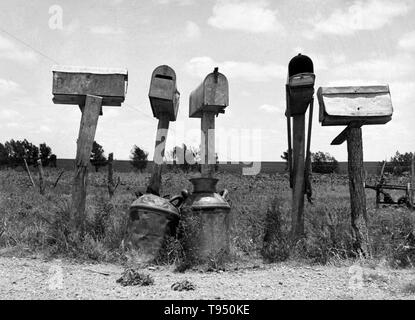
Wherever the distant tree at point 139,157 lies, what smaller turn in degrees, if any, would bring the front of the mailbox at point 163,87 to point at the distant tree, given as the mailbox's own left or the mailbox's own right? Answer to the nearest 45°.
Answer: approximately 180°

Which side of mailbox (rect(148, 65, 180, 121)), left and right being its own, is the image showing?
front

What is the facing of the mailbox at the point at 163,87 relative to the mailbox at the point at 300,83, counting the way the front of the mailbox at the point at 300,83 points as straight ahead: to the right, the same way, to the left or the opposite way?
the same way

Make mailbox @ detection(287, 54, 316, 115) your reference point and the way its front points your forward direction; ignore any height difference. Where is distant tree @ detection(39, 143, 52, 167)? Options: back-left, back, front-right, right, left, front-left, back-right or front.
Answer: back-right

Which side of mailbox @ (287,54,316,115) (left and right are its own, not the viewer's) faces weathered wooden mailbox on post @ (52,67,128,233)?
right

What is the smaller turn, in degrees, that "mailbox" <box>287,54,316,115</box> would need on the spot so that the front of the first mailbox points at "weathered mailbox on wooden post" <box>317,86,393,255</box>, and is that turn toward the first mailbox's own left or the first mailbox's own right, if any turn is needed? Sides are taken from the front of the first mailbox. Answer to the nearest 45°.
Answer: approximately 90° to the first mailbox's own left

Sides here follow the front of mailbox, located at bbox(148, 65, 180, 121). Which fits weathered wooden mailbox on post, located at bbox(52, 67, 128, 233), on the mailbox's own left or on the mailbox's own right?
on the mailbox's own right

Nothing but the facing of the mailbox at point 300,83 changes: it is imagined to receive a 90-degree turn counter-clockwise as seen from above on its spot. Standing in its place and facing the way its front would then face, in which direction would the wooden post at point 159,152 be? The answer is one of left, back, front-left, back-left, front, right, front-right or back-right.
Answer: back

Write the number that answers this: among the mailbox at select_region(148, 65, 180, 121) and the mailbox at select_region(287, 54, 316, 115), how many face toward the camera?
2

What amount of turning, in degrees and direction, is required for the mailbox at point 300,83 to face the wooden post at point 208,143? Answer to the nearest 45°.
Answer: approximately 90° to its right

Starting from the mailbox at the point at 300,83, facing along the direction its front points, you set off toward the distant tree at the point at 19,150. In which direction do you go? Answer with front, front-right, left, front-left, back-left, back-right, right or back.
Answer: back-right

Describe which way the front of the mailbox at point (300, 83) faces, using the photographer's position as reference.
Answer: facing the viewer

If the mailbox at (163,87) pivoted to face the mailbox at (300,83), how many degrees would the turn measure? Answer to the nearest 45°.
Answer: approximately 90° to its left

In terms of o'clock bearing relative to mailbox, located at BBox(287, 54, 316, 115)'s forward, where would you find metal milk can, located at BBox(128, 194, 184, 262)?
The metal milk can is roughly at 2 o'clock from the mailbox.
